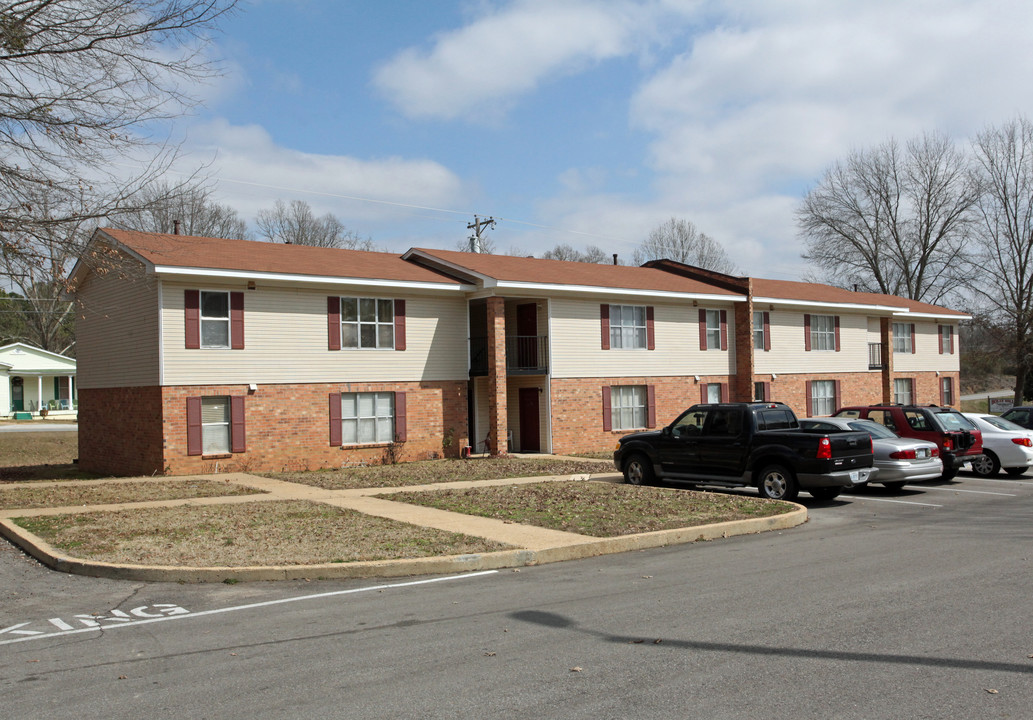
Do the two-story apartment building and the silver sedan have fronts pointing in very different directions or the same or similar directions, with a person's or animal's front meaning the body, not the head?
very different directions

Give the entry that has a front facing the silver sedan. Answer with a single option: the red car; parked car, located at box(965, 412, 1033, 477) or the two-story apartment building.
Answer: the two-story apartment building

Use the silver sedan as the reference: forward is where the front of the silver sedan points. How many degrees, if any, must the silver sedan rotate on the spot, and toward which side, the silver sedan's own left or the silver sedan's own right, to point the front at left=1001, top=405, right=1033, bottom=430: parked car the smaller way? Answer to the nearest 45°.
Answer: approximately 45° to the silver sedan's own right

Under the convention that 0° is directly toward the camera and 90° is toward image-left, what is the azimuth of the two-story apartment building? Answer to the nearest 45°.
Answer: approximately 315°

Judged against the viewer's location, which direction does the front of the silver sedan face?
facing away from the viewer and to the left of the viewer

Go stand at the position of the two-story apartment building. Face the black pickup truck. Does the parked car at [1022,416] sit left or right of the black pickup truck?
left

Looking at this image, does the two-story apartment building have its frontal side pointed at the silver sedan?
yes

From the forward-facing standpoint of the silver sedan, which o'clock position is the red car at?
The red car is roughly at 2 o'clock from the silver sedan.

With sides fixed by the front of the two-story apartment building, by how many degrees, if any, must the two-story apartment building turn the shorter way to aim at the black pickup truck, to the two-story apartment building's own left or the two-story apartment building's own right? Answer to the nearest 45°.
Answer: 0° — it already faces it

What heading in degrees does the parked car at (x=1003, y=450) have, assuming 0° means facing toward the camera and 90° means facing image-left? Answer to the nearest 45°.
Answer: approximately 135°
